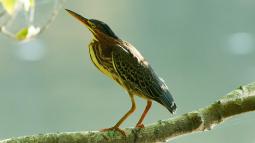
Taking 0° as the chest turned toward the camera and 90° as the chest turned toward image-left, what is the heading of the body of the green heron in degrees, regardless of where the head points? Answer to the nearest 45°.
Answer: approximately 90°
